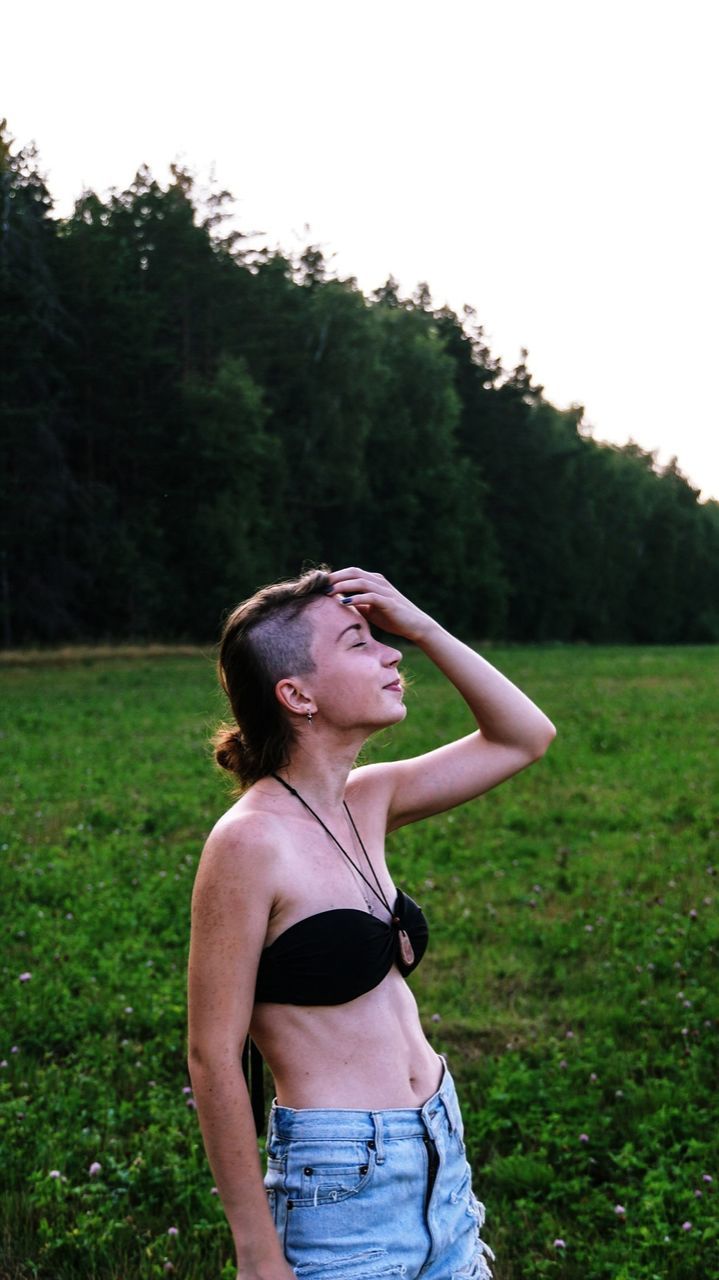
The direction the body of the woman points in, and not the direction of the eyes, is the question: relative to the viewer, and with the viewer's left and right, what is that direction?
facing the viewer and to the right of the viewer

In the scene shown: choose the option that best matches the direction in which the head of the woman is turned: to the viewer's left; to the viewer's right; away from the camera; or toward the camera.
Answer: to the viewer's right
